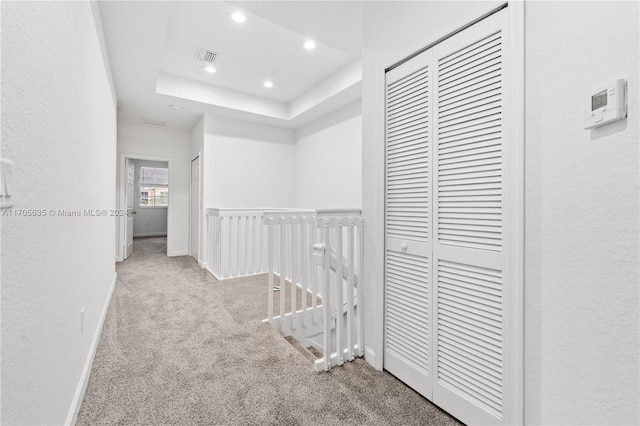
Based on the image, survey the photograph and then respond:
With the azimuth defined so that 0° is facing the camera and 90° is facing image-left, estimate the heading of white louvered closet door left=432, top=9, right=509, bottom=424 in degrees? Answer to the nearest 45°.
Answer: approximately 45°

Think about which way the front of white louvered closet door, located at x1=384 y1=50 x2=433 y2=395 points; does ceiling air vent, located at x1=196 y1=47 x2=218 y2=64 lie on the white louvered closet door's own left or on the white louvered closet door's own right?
on the white louvered closet door's own right

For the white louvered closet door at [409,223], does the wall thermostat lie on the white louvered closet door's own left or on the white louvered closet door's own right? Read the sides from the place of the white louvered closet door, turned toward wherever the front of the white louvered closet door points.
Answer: on the white louvered closet door's own left

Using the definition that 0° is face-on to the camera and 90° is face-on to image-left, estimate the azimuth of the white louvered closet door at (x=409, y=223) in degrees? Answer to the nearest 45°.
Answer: approximately 45°

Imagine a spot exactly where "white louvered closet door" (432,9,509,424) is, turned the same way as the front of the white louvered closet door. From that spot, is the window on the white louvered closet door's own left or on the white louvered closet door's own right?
on the white louvered closet door's own right
